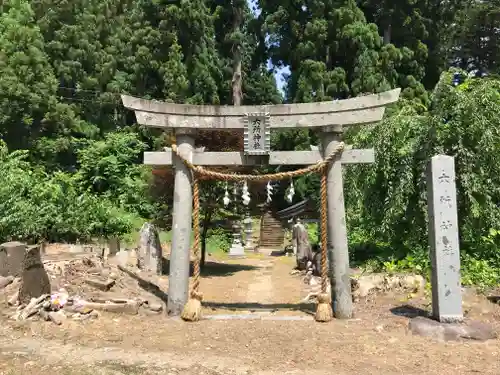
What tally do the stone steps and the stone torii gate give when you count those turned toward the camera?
2

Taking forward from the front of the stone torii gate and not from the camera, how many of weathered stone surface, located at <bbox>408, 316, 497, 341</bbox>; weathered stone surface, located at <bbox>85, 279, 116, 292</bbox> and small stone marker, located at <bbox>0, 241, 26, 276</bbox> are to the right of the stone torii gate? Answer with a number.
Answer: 2

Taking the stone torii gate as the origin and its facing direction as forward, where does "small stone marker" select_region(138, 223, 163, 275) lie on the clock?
The small stone marker is roughly at 5 o'clock from the stone torii gate.

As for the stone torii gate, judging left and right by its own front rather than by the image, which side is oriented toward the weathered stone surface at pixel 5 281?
right

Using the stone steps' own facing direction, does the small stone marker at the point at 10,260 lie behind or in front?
in front

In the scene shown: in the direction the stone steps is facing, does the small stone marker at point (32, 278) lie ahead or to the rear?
ahead

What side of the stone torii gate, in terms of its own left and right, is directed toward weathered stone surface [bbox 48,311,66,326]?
right

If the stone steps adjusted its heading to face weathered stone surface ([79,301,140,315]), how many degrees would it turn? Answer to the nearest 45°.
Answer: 0° — it already faces it

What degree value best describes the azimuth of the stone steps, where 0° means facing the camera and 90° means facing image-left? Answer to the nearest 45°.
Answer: approximately 0°

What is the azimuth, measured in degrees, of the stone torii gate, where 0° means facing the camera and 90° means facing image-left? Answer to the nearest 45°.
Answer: approximately 0°

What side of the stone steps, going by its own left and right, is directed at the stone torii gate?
front

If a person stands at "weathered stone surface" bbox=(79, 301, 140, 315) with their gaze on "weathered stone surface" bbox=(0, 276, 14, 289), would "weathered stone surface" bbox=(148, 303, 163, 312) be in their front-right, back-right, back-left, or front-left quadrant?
back-right

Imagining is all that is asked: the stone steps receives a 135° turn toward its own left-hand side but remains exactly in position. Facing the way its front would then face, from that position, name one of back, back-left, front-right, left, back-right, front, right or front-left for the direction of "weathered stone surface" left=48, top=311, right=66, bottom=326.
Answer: back-right

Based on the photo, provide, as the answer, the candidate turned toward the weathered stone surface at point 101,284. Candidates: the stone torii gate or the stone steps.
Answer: the stone steps
